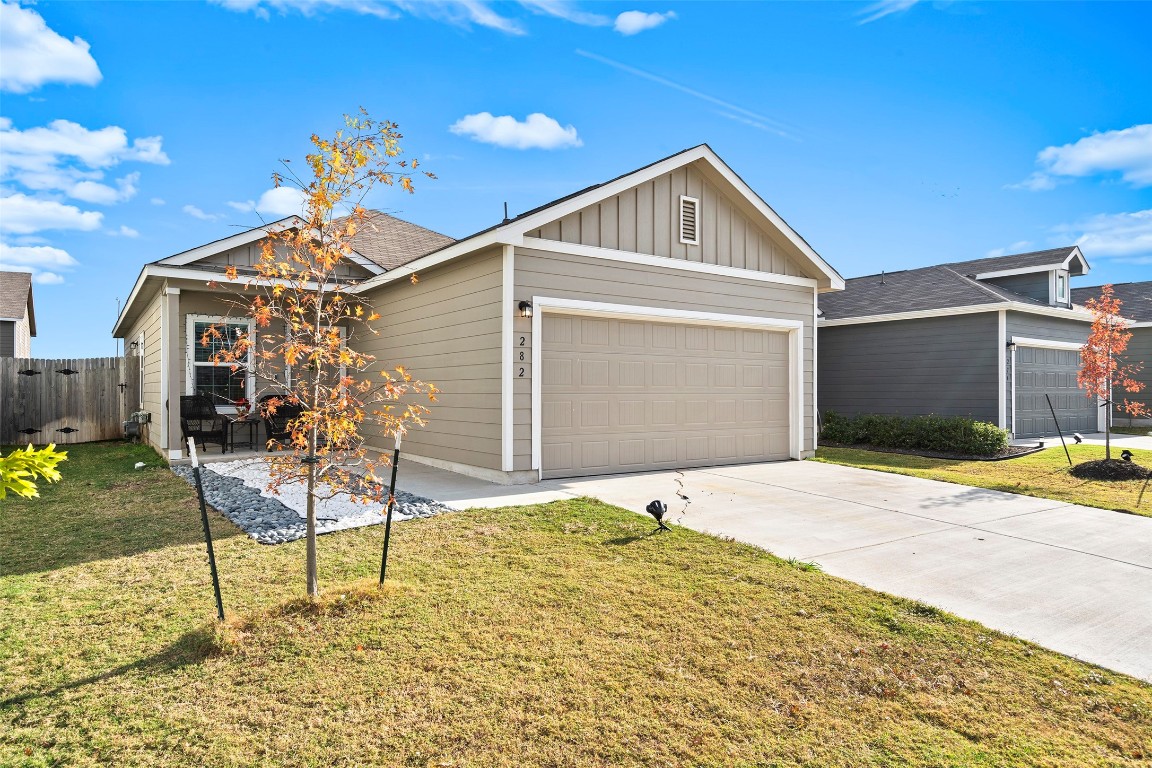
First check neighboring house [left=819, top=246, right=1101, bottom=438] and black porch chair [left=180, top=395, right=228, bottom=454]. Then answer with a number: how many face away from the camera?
0

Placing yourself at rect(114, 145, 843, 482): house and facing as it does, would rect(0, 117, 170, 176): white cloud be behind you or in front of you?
behind

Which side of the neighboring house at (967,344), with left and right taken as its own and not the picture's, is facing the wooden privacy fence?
right

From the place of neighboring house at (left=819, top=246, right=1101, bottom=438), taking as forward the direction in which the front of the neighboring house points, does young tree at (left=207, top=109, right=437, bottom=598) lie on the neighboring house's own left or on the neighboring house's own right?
on the neighboring house's own right

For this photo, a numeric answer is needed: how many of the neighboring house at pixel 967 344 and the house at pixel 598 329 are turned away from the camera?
0

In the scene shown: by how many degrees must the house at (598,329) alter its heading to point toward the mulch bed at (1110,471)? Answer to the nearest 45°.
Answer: approximately 45° to its left

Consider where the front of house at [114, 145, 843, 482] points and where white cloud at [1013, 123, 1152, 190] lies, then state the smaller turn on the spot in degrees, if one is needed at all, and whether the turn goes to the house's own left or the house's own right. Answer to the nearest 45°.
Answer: approximately 90° to the house's own left

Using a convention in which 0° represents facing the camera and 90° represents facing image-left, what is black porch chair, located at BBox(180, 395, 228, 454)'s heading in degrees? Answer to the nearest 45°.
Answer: approximately 315°
